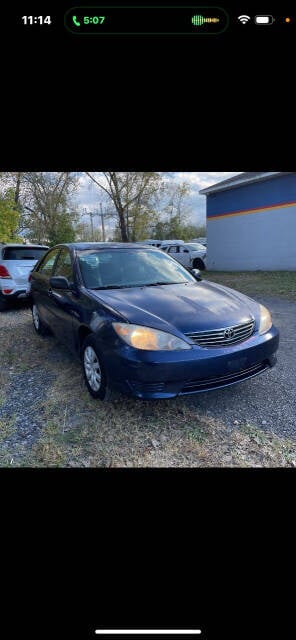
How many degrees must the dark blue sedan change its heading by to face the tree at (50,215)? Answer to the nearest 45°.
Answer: approximately 135° to its left

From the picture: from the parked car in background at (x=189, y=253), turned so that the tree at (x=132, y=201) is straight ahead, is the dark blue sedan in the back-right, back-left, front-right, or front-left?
back-left

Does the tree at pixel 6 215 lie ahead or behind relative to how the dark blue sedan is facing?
behind

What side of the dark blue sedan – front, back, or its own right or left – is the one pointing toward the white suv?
back

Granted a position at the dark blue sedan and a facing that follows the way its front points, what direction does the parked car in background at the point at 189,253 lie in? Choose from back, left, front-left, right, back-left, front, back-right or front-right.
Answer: back-left

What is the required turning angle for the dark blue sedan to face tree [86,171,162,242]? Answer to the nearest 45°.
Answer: approximately 135° to its left

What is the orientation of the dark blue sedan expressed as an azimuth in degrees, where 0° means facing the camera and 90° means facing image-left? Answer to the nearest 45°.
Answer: approximately 315°

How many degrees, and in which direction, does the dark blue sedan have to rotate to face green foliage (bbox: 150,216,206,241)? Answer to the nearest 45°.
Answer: approximately 135° to its left

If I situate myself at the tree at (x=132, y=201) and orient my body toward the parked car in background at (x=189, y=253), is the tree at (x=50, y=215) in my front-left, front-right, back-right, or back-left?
back-right
